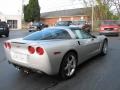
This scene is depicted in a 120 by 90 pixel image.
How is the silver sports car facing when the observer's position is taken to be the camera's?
facing away from the viewer and to the right of the viewer
